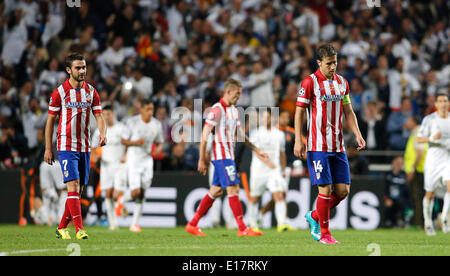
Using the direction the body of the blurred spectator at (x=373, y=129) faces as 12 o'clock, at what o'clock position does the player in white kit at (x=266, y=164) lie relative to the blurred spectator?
The player in white kit is roughly at 1 o'clock from the blurred spectator.

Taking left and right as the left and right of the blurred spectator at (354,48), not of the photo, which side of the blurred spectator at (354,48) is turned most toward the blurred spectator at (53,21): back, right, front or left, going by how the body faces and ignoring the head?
right

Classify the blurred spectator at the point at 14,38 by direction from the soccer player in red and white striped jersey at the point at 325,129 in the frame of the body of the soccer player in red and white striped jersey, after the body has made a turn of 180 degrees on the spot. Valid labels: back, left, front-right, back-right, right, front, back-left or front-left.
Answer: front

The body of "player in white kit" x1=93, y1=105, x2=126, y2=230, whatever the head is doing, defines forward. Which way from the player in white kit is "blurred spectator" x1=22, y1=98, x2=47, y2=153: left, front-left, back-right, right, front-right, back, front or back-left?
back-right

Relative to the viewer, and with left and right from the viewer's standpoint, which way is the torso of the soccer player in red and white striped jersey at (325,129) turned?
facing the viewer and to the right of the viewer

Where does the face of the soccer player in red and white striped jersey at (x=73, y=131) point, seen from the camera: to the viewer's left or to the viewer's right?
to the viewer's right

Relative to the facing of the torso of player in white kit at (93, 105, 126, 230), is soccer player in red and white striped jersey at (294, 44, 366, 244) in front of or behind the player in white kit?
in front

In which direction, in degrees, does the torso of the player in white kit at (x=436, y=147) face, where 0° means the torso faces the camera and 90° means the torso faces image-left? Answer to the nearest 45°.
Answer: approximately 0°

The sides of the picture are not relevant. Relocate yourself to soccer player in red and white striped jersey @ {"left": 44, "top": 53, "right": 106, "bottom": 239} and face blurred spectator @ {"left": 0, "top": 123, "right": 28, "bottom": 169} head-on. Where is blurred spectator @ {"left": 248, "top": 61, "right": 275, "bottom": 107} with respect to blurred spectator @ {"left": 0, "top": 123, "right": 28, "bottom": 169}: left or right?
right

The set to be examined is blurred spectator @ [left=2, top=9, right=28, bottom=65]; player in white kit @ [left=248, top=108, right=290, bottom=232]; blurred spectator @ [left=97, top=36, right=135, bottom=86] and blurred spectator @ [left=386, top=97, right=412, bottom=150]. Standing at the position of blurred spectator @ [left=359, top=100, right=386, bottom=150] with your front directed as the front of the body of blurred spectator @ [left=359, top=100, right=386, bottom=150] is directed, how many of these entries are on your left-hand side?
1

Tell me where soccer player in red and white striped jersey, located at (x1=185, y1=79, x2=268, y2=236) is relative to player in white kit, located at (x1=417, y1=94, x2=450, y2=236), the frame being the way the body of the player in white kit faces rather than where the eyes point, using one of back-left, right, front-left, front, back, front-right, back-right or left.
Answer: front-right
